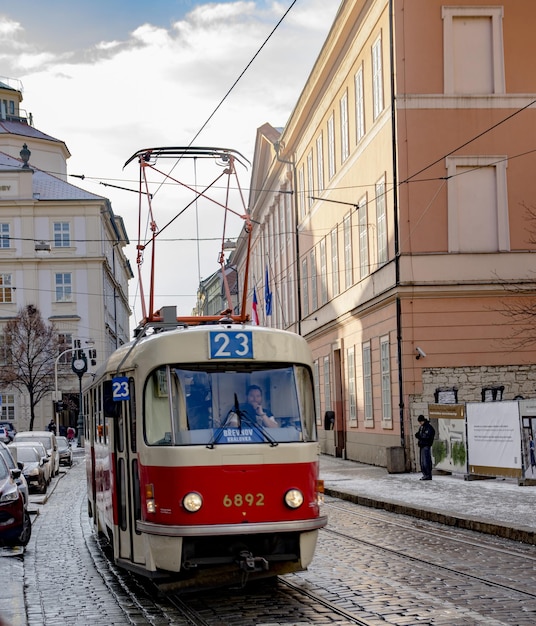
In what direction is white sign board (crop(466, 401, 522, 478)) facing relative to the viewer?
toward the camera

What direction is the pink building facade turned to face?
to the viewer's left

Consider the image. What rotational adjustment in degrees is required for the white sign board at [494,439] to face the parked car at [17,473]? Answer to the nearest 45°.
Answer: approximately 45° to its right

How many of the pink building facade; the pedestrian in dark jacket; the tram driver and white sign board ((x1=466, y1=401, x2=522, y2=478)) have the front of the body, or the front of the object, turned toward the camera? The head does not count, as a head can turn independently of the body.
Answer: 2

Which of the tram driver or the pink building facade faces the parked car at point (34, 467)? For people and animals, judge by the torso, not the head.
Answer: the pink building facade

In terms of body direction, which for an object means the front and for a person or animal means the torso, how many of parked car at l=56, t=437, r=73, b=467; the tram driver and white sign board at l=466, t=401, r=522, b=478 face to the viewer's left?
0

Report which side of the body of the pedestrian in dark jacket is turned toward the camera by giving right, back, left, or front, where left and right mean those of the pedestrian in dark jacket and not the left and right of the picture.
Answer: left

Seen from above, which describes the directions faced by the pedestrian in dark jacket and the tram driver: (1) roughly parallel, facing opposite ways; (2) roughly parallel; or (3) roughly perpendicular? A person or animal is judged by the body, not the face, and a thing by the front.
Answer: roughly perpendicular

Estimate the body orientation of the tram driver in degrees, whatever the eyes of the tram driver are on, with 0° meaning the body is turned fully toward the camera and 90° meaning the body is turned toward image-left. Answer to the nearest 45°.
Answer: approximately 0°

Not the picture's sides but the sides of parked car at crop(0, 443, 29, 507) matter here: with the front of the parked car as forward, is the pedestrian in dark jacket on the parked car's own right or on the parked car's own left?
on the parked car's own left

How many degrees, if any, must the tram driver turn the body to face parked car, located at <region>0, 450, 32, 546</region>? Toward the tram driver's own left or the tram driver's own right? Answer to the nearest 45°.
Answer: approximately 135° to the tram driver's own right

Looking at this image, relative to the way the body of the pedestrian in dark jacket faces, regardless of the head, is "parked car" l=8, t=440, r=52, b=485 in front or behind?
in front

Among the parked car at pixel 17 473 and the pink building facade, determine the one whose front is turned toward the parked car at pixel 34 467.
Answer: the pink building facade
